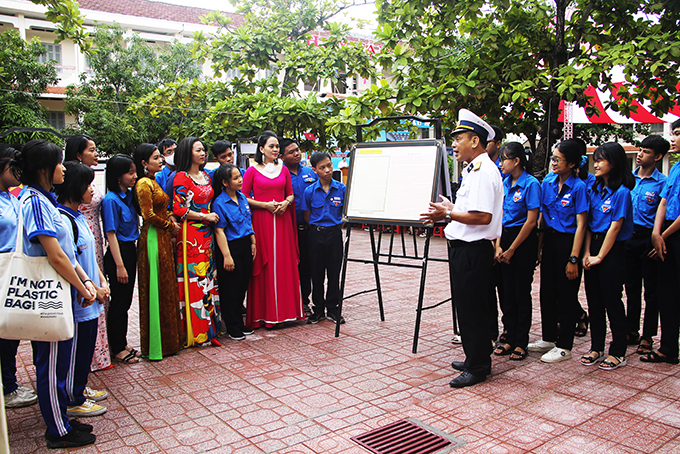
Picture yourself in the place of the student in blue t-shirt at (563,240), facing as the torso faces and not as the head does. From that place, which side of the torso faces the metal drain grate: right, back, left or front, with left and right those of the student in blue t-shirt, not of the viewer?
front

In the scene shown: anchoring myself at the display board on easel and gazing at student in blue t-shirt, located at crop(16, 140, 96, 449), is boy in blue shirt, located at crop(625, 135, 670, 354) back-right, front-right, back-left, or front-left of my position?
back-left

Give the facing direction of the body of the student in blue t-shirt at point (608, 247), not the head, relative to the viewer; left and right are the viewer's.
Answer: facing the viewer and to the left of the viewer

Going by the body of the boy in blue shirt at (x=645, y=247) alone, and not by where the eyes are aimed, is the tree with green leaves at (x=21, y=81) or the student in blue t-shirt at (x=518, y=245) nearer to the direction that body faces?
the student in blue t-shirt

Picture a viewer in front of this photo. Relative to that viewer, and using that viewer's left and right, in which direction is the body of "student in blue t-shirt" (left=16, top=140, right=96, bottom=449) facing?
facing to the right of the viewer

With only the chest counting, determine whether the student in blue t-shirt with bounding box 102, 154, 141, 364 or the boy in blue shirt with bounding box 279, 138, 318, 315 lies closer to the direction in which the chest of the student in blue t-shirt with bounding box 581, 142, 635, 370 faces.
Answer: the student in blue t-shirt

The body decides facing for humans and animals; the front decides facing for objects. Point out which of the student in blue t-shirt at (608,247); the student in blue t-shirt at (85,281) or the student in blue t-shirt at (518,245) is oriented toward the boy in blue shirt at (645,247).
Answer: the student in blue t-shirt at (85,281)

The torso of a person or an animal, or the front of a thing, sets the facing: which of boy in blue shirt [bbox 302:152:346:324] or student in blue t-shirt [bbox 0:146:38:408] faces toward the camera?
the boy in blue shirt

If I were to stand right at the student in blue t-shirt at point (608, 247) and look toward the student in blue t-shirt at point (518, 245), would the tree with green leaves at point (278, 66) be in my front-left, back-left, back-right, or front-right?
front-right

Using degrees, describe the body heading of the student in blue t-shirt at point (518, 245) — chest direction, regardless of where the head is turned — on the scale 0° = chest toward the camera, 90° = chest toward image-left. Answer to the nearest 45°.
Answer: approximately 45°

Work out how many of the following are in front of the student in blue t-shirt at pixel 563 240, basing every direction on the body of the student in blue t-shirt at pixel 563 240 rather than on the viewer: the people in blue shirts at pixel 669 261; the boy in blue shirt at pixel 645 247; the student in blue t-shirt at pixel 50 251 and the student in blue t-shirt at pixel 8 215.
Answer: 2

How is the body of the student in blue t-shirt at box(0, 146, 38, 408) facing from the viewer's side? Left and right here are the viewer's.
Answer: facing to the right of the viewer

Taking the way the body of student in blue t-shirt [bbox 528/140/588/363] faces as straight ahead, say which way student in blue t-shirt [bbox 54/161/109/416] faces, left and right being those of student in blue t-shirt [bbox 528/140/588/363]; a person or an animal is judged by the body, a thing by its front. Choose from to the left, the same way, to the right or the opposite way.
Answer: the opposite way

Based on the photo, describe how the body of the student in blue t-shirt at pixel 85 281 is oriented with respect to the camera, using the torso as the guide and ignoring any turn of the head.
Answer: to the viewer's right

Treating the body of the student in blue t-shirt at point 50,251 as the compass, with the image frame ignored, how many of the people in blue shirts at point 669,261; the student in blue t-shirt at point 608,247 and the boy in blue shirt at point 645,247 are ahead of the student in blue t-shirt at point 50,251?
3

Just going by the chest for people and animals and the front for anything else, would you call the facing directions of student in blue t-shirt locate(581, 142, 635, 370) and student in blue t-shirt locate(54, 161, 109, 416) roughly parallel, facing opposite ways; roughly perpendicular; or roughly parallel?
roughly parallel, facing opposite ways

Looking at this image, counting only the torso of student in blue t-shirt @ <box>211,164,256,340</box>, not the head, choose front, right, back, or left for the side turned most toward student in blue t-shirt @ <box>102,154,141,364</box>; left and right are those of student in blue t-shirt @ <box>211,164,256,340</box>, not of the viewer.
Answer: right

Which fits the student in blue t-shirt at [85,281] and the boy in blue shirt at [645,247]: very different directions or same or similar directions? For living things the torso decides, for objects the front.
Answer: very different directions

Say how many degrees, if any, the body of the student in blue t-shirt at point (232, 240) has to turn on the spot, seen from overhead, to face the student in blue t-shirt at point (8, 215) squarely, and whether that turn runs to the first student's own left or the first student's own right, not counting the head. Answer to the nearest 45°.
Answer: approximately 90° to the first student's own right

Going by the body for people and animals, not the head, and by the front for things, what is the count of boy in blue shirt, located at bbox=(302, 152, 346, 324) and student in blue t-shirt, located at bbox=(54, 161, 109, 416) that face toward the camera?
1

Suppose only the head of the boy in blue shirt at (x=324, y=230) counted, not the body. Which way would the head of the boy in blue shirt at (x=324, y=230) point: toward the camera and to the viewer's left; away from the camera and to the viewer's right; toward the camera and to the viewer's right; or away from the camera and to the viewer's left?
toward the camera and to the viewer's right
